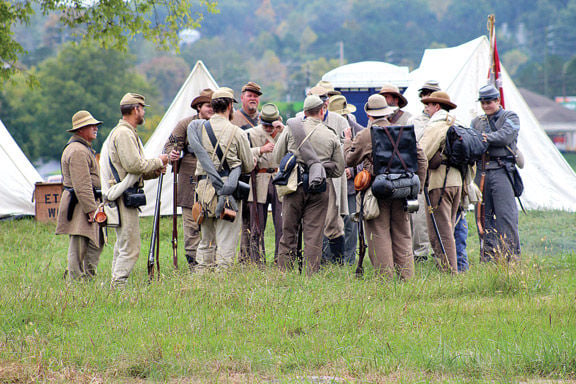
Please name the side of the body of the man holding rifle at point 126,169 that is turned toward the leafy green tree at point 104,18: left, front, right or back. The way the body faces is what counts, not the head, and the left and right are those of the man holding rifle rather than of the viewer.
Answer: left

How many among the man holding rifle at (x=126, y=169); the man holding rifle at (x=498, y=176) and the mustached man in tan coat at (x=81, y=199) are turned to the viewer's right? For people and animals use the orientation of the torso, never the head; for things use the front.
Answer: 2

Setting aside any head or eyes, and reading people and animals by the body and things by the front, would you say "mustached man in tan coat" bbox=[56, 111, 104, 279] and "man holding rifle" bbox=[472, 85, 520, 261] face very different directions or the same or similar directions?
very different directions

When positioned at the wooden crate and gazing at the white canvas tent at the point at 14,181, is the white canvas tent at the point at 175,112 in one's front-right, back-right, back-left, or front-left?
back-right

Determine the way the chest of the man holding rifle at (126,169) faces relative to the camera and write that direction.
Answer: to the viewer's right

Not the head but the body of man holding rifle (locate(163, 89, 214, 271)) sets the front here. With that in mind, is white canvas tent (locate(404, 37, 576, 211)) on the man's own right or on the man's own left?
on the man's own left

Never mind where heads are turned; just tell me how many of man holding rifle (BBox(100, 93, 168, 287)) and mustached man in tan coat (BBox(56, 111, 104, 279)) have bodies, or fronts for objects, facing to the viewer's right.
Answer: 2

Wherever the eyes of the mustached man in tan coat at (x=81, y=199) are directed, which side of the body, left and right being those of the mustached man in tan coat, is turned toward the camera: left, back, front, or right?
right
